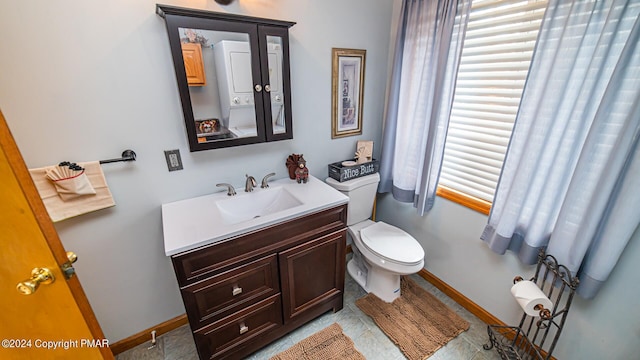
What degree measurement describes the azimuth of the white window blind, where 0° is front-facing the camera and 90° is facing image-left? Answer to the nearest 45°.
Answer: approximately 45°

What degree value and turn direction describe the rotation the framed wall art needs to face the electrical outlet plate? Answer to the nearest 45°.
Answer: approximately 90° to its right

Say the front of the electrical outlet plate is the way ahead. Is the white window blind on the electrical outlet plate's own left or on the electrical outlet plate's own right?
on the electrical outlet plate's own left
